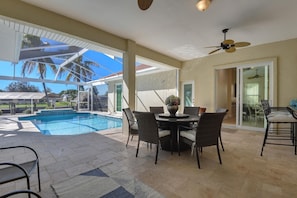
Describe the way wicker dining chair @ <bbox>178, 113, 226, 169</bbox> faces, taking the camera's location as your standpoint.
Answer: facing away from the viewer and to the left of the viewer

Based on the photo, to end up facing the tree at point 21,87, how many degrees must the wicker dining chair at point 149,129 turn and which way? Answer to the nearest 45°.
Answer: approximately 90° to its left

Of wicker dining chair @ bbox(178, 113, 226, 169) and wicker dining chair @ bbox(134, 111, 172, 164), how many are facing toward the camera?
0

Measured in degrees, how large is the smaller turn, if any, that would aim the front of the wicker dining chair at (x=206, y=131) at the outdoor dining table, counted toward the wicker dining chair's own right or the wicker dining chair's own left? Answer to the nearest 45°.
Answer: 0° — it already faces it

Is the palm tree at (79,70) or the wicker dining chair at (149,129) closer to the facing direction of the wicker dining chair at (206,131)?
the palm tree

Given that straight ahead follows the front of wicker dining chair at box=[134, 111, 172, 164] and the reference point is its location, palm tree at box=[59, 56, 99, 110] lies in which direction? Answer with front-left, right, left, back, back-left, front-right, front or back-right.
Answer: left

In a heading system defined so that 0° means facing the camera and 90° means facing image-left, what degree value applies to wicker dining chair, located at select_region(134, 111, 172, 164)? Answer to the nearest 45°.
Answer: approximately 225°

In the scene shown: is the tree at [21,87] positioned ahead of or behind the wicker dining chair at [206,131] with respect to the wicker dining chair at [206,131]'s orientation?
ahead

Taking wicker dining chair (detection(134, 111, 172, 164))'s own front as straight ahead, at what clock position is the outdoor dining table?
The outdoor dining table is roughly at 12 o'clock from the wicker dining chair.

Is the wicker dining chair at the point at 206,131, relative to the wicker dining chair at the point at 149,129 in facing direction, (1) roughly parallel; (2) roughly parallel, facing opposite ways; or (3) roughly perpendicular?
roughly perpendicular

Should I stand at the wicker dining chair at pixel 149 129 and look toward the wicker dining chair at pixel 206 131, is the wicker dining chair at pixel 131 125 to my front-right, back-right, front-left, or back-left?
back-left

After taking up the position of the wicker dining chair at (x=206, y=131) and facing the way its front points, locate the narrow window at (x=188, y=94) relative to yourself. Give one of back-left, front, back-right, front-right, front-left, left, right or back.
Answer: front-right

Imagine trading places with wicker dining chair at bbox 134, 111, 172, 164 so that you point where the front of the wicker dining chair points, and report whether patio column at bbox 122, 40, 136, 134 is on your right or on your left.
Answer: on your left

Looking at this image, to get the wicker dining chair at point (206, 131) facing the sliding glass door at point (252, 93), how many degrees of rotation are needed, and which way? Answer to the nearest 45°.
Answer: approximately 90° to its right
